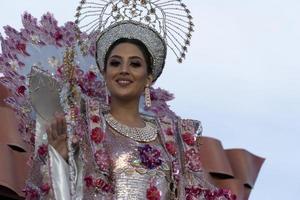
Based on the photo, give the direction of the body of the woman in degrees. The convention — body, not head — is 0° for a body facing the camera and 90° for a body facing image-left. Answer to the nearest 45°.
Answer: approximately 0°
